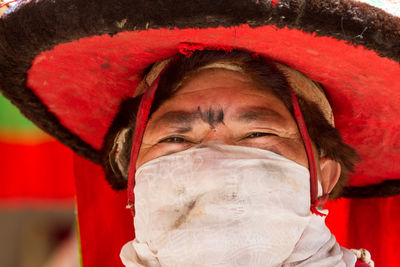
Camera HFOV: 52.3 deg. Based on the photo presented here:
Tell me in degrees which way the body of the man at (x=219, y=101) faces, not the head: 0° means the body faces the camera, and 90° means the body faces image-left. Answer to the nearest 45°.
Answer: approximately 0°
